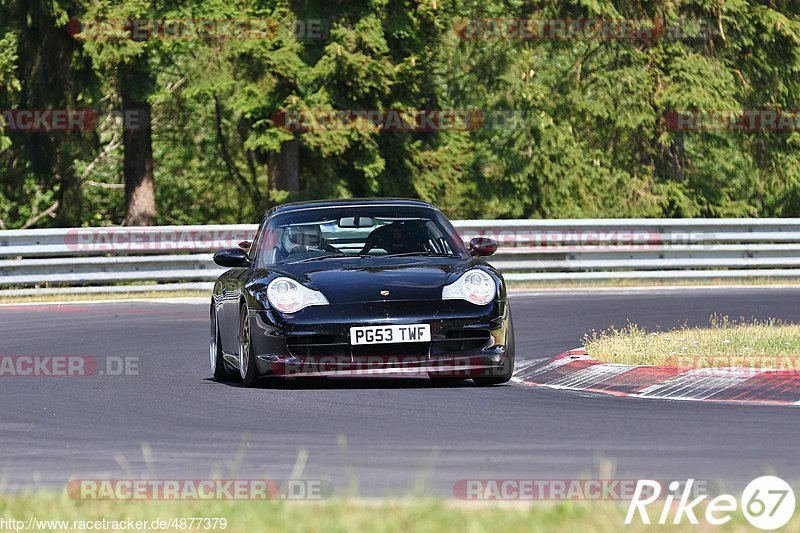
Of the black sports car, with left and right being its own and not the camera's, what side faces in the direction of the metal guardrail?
back

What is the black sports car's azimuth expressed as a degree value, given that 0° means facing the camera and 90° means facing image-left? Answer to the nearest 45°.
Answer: approximately 0°
